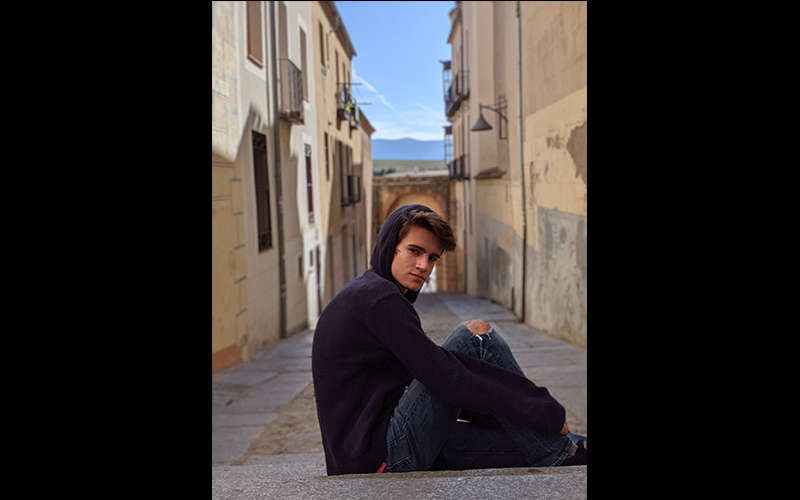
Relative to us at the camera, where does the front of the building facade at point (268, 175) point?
facing to the right of the viewer

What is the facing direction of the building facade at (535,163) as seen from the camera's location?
facing to the left of the viewer

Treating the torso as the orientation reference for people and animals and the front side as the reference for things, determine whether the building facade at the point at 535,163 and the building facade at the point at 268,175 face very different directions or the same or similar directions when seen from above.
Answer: very different directions

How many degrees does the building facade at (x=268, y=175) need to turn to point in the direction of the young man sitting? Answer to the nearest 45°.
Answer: approximately 90° to its right

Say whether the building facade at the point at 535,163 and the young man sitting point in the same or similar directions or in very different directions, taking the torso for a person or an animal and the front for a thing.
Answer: very different directions

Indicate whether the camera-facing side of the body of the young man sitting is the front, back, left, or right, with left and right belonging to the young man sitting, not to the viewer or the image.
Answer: right

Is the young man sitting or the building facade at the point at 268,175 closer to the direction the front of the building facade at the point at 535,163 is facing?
the building facade

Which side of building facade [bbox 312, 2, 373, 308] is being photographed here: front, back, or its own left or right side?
right

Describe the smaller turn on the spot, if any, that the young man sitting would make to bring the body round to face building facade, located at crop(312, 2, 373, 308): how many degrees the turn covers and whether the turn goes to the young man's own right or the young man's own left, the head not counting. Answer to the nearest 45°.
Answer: approximately 90° to the young man's own left

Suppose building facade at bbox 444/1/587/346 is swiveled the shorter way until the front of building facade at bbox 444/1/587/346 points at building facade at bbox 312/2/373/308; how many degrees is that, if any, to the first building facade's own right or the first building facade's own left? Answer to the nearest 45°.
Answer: approximately 45° to the first building facade's own right

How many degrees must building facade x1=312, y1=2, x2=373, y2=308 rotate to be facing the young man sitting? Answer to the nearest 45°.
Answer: approximately 90° to its right
